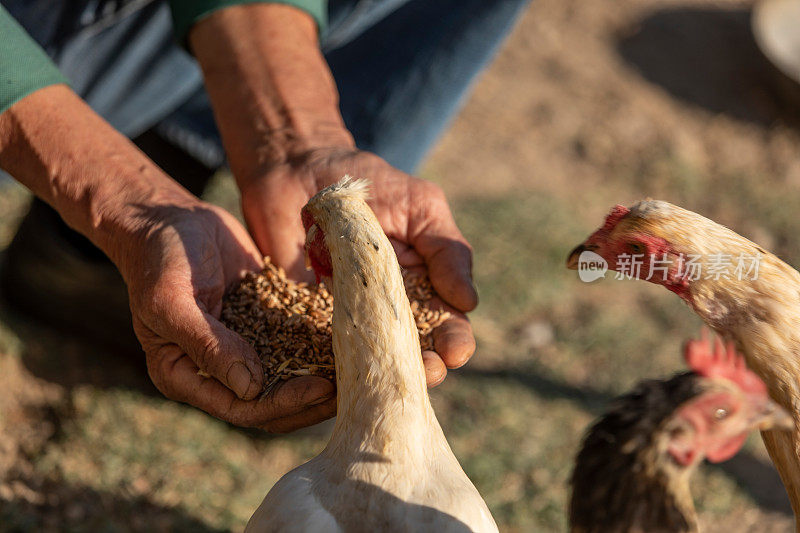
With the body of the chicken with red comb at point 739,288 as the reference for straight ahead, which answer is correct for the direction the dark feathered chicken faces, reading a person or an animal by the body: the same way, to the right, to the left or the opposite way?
the opposite way

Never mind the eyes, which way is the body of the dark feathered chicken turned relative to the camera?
to the viewer's right
